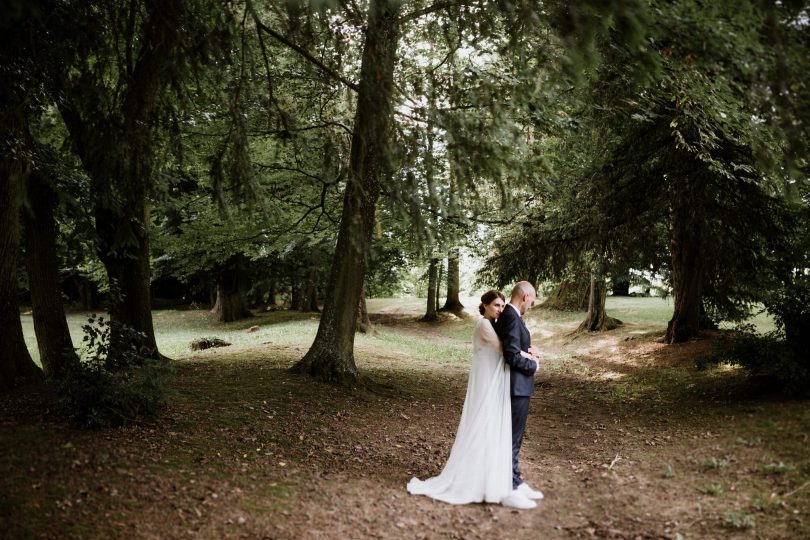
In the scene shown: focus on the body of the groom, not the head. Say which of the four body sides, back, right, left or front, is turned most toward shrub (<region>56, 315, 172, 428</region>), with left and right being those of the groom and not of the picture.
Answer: back

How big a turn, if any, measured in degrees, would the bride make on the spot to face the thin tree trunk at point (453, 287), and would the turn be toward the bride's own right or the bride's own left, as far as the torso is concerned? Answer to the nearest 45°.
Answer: approximately 90° to the bride's own left

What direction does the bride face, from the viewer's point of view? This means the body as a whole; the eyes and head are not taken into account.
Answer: to the viewer's right

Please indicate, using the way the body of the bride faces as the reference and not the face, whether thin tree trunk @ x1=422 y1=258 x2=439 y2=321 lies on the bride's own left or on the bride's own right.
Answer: on the bride's own left

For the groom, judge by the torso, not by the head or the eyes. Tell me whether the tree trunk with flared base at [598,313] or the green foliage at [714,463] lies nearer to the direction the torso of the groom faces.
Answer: the green foliage

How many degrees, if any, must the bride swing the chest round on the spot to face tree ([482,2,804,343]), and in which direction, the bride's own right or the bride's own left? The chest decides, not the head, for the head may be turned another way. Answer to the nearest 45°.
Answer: approximately 45° to the bride's own left

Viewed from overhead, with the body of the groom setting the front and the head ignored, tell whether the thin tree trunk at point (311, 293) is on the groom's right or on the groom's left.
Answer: on the groom's left

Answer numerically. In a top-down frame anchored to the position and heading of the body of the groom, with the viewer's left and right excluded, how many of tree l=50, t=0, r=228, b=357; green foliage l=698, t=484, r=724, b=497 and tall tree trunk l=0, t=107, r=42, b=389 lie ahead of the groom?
1

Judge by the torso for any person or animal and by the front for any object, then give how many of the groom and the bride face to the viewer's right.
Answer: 2

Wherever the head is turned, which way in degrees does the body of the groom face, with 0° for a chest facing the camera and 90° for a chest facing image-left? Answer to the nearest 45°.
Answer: approximately 270°

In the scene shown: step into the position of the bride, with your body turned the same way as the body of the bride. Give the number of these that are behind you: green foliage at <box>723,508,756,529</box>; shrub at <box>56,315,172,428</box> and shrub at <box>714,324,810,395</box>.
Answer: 1

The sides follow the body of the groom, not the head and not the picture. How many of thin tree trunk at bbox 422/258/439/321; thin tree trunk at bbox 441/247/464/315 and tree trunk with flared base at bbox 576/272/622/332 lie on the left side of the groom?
3
